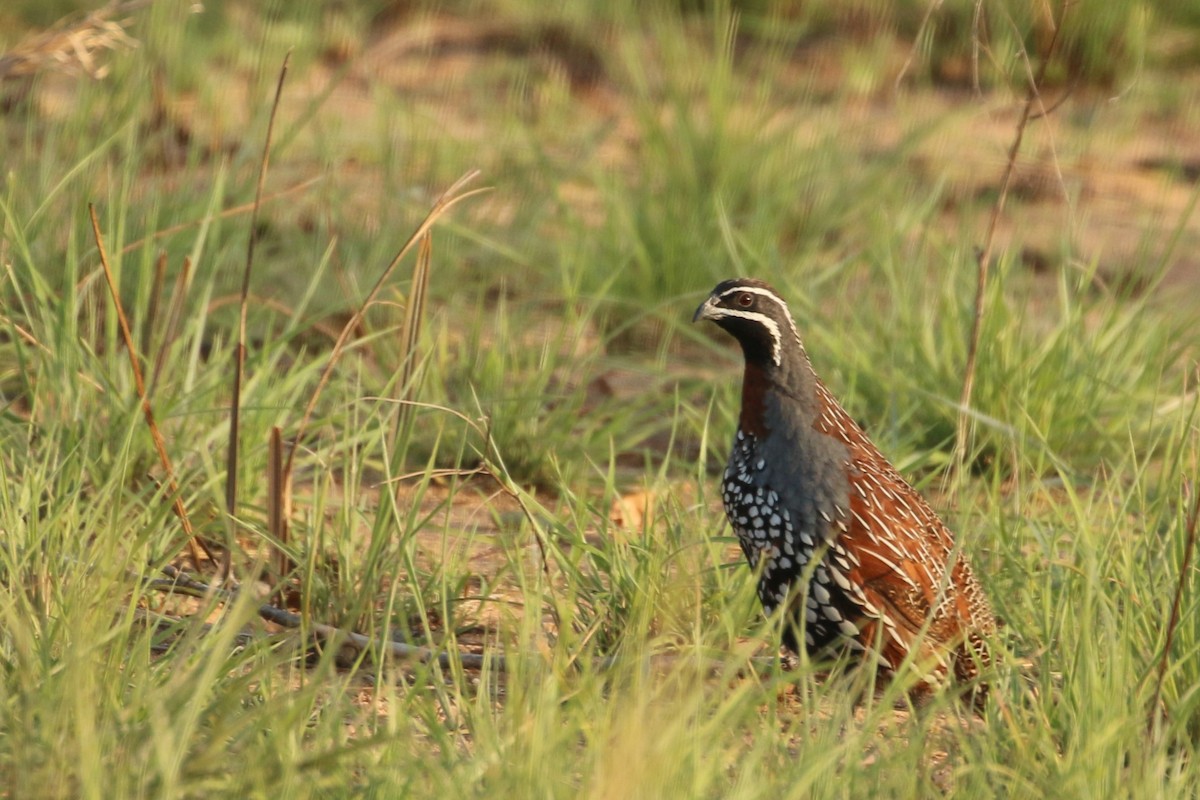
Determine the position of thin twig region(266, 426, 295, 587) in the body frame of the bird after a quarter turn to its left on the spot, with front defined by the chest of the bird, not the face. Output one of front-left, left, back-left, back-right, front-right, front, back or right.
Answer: right

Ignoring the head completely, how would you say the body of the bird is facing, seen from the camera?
to the viewer's left

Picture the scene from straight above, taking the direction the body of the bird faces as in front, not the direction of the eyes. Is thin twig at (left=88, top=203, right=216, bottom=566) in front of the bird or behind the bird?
in front

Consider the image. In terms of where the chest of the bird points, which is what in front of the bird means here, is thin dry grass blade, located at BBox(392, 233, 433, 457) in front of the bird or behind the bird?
in front
